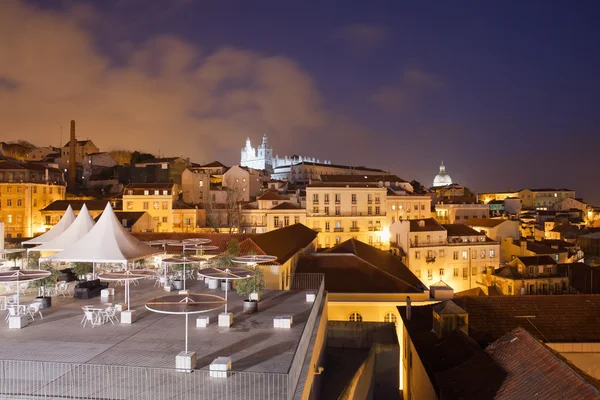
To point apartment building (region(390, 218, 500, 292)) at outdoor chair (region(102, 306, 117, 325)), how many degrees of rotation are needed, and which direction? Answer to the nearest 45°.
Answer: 0° — it already faces it

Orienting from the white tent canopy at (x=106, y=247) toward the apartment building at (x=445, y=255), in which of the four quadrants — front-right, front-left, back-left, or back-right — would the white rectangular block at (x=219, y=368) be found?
back-right

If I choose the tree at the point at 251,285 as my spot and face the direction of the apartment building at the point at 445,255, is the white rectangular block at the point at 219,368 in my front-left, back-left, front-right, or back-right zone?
back-right

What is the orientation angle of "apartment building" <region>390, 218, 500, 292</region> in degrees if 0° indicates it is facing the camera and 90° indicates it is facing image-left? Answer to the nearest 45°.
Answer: approximately 0°
